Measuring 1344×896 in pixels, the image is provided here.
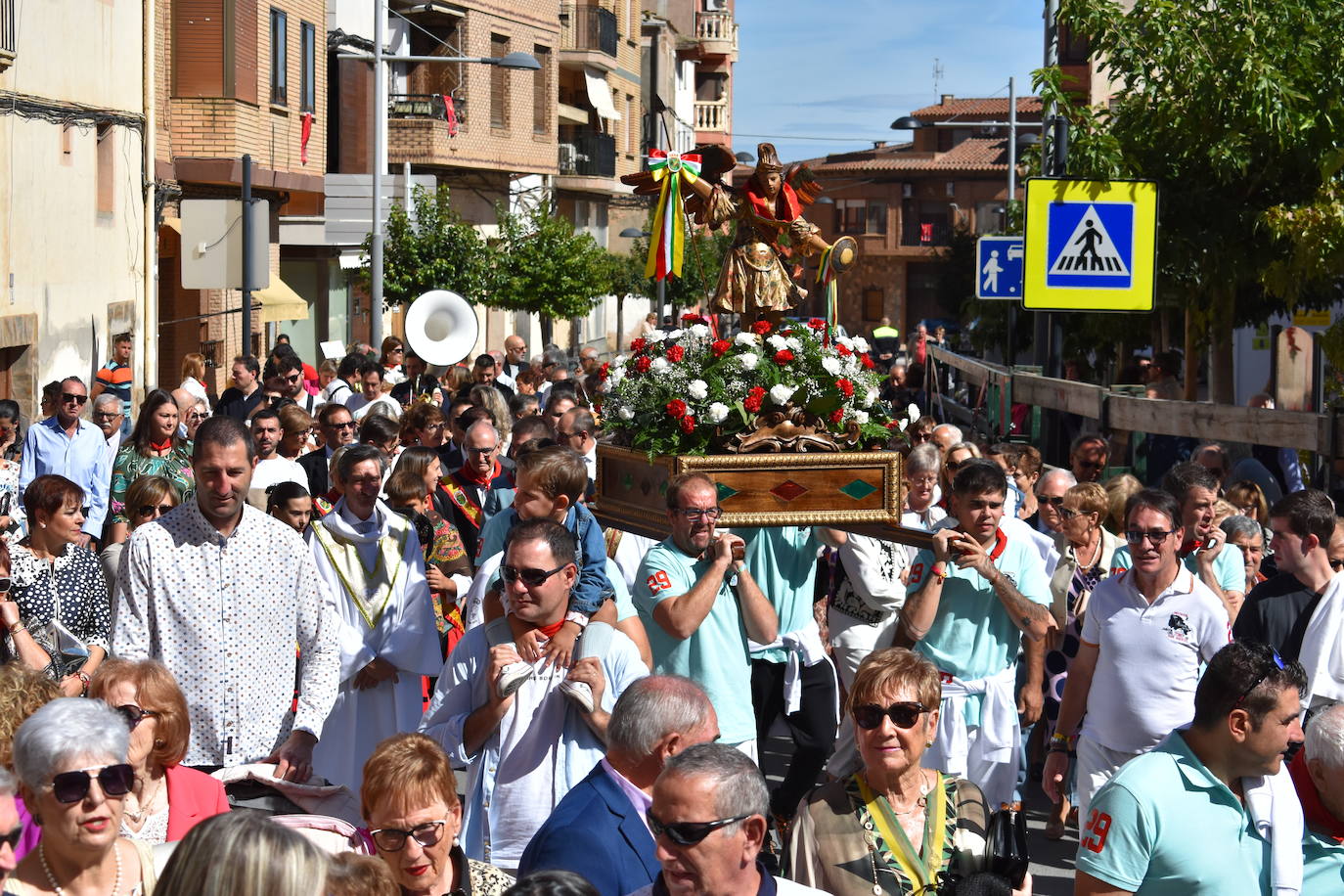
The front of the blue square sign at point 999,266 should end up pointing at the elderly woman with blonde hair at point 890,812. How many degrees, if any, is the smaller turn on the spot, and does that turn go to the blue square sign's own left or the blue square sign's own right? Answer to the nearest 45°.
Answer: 0° — it already faces them

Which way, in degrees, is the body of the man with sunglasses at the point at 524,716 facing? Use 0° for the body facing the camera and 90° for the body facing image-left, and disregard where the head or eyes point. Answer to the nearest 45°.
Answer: approximately 0°

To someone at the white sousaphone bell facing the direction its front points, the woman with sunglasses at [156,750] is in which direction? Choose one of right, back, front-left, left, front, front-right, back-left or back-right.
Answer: front

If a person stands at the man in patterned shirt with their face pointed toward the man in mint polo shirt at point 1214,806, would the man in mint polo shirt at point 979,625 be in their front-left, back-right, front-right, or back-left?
front-left

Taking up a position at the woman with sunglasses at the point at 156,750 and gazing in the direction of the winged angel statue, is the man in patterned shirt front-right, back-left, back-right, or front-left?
front-left

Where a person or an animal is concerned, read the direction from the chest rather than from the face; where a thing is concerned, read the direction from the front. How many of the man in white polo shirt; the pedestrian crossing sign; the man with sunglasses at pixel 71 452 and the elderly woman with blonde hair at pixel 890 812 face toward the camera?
4

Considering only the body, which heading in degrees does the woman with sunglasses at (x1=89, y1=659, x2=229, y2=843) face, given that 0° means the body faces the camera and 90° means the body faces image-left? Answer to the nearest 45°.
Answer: approximately 45°

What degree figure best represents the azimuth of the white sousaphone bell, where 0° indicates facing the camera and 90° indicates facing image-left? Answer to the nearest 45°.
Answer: approximately 0°

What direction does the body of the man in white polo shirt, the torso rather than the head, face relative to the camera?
toward the camera

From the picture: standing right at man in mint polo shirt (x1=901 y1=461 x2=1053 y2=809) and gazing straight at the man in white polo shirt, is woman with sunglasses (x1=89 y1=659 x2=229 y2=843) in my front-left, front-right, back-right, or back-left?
back-right

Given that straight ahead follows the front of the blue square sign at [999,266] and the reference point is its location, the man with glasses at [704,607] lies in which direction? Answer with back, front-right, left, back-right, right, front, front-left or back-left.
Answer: front

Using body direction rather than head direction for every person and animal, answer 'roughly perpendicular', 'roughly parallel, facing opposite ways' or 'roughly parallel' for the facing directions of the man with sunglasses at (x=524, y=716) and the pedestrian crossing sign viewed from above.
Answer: roughly parallel

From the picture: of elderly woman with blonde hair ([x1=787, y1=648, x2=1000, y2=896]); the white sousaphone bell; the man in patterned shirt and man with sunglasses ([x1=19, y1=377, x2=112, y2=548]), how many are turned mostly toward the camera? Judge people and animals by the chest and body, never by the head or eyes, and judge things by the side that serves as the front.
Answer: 4

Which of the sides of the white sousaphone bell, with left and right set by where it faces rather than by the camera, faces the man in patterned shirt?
front

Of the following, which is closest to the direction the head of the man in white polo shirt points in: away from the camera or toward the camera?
toward the camera

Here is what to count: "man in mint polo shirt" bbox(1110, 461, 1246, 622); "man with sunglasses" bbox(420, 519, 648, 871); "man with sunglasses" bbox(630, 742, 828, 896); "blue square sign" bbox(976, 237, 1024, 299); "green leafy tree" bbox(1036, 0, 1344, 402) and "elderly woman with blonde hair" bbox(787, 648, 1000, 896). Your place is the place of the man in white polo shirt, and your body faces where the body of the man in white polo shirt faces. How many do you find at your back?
3

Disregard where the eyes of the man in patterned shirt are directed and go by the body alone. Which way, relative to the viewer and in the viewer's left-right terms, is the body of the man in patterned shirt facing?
facing the viewer
